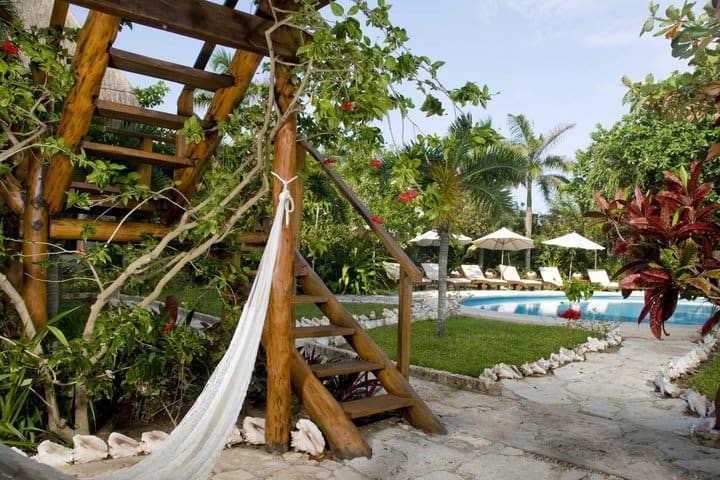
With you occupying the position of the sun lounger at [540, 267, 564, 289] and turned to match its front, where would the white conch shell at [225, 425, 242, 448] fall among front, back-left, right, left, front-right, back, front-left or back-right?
front-right

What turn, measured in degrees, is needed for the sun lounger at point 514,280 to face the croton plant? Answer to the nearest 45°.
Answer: approximately 45° to its right

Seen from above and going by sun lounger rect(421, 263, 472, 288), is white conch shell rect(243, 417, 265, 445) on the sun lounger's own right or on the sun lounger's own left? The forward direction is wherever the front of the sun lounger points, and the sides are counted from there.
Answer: on the sun lounger's own right

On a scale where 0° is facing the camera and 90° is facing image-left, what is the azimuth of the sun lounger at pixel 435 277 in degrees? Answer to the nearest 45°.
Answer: approximately 315°

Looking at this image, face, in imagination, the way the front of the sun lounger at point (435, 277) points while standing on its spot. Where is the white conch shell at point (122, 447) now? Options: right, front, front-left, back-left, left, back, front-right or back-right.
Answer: front-right
